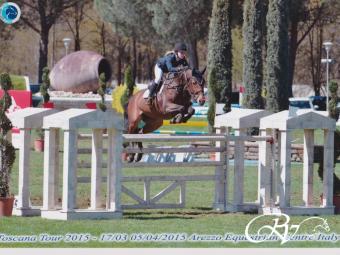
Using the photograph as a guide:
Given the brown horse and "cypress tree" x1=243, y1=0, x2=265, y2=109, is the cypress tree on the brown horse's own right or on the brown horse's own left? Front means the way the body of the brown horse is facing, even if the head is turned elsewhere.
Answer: on the brown horse's own left

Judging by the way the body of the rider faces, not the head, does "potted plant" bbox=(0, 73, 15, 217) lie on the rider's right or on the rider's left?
on the rider's right

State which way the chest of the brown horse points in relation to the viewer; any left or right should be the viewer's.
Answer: facing the viewer and to the right of the viewer
